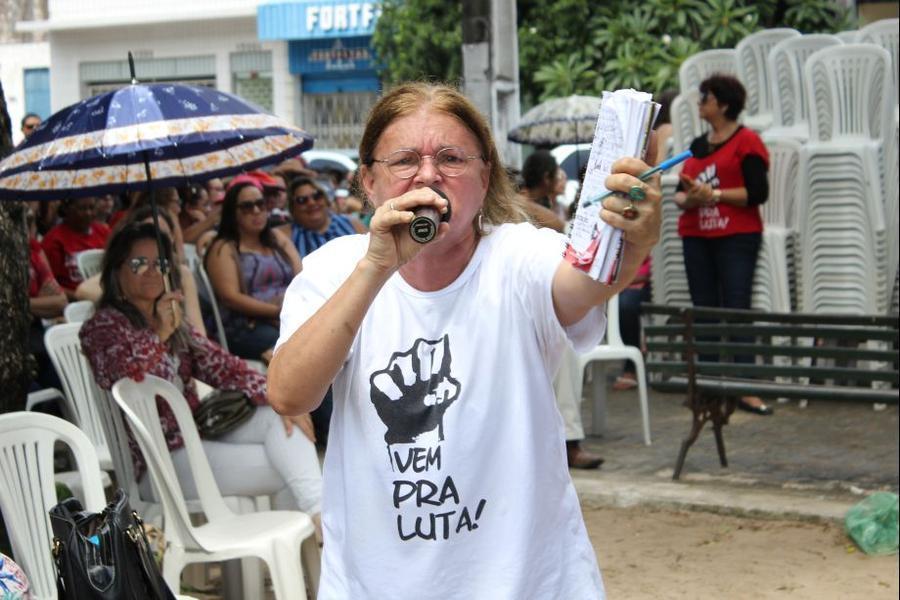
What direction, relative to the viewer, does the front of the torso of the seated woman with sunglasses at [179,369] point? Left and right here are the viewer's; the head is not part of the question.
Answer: facing the viewer and to the right of the viewer

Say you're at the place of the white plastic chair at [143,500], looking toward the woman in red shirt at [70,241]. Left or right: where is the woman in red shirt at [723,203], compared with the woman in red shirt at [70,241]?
right

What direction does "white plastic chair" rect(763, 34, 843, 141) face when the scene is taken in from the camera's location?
facing the viewer

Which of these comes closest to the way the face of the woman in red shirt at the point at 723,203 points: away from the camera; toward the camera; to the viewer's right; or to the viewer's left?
to the viewer's left

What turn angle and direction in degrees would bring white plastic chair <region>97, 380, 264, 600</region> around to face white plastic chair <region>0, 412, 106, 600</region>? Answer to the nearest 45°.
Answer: approximately 45° to its right

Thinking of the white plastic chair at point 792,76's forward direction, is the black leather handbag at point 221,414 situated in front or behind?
in front

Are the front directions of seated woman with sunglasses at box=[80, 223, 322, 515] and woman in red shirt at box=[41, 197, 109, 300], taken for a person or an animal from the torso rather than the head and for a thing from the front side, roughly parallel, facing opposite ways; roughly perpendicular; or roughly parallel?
roughly parallel

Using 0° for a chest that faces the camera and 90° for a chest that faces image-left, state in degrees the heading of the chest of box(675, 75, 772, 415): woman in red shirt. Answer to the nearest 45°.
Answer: approximately 45°

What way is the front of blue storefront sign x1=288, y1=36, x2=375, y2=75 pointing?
toward the camera

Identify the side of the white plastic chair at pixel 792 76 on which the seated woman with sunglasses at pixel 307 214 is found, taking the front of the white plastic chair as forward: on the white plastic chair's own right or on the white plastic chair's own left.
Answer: on the white plastic chair's own right

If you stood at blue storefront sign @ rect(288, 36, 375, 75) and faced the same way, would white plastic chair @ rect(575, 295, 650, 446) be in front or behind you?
in front

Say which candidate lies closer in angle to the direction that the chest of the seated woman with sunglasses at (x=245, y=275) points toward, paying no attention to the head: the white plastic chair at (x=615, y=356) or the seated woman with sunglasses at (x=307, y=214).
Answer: the white plastic chair

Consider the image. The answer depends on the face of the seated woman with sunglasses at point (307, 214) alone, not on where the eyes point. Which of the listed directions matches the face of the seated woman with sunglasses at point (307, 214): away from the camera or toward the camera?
toward the camera

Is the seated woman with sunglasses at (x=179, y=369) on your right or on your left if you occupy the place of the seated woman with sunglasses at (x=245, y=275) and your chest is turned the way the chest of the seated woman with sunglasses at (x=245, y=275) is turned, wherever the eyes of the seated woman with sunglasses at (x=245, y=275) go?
on your right

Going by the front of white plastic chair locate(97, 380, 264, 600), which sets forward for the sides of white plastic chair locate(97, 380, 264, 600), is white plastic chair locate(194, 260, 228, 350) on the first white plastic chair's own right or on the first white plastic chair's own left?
on the first white plastic chair's own left
